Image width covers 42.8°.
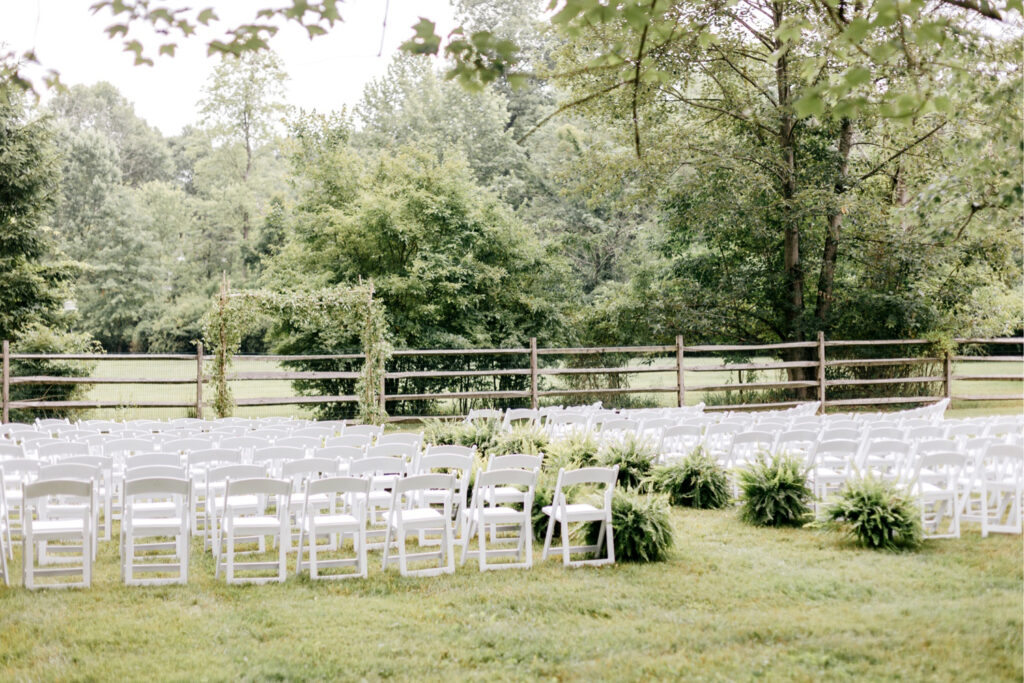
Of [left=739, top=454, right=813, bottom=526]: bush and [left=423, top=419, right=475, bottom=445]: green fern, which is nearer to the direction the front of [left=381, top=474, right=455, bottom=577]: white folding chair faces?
the green fern

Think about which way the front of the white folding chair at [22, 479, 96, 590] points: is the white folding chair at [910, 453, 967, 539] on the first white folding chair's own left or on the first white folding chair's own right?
on the first white folding chair's own right

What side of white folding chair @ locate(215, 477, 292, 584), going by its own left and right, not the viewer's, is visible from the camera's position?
back

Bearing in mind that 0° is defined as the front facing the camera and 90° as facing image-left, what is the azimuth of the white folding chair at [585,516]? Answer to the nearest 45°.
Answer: approximately 135°

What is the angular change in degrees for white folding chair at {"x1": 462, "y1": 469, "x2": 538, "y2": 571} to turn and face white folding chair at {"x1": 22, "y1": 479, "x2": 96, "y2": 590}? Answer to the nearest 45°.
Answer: approximately 45° to its left

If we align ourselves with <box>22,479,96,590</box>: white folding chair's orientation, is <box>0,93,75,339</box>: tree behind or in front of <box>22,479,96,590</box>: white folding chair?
in front

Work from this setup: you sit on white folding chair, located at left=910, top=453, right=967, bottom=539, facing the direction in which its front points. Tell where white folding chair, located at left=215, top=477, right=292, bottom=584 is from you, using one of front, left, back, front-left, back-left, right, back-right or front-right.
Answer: left

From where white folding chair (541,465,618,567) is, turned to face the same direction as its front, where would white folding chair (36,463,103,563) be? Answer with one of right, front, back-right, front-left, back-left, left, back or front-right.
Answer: front-left

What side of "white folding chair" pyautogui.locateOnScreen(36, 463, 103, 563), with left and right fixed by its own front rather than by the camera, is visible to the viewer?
back

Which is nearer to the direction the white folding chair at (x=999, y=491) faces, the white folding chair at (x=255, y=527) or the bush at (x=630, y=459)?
the bush

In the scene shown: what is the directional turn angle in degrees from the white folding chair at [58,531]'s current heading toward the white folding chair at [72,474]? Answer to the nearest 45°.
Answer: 0° — it already faces it

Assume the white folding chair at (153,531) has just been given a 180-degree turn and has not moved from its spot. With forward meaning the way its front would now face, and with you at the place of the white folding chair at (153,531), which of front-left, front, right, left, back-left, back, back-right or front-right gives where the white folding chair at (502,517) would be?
left

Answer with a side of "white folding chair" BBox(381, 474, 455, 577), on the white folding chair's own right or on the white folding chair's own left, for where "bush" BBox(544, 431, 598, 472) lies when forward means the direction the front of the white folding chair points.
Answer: on the white folding chair's own right

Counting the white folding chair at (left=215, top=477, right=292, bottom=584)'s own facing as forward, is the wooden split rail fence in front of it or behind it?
in front

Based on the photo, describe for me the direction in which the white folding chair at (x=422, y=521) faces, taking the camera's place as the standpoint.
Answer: facing away from the viewer and to the left of the viewer

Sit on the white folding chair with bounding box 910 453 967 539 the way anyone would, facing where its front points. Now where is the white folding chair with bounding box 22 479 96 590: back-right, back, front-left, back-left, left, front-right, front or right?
left
